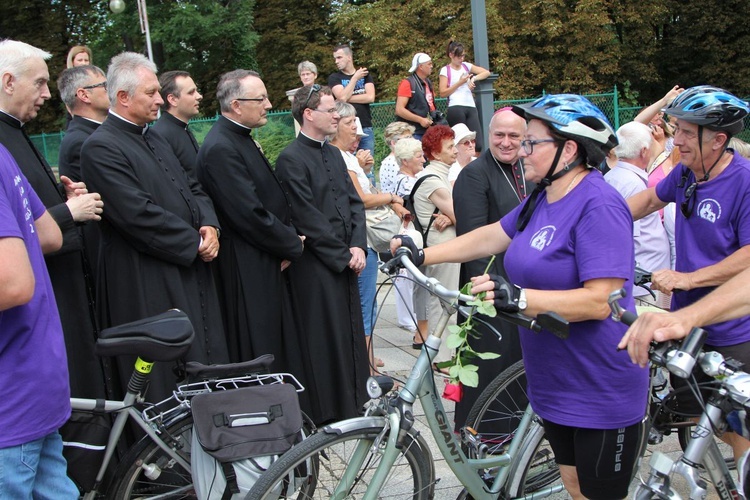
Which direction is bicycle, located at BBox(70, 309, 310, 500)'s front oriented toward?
to the viewer's left

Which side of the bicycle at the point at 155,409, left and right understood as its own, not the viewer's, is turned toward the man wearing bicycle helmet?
back

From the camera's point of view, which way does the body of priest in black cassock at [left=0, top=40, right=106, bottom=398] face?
to the viewer's right

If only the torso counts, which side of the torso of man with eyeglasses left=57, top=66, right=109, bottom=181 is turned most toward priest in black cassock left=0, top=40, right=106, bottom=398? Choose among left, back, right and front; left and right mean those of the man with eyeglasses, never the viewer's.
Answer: right

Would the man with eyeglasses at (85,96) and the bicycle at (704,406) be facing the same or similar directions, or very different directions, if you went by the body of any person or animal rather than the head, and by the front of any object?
very different directions

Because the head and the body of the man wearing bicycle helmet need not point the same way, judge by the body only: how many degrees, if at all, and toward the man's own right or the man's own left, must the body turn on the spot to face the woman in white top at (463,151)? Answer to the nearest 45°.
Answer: approximately 90° to the man's own right

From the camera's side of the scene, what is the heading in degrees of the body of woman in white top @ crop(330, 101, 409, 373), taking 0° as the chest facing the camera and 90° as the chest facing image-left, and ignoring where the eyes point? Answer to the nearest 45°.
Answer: approximately 270°

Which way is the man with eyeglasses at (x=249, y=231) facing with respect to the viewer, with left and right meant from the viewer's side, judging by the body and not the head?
facing to the right of the viewer

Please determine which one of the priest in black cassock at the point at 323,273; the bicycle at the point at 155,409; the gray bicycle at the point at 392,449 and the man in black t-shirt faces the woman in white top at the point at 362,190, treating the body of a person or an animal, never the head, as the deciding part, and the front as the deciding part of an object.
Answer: the man in black t-shirt

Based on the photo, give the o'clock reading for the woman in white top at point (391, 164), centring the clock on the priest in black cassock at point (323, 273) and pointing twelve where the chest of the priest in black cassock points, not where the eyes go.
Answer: The woman in white top is roughly at 8 o'clock from the priest in black cassock.
